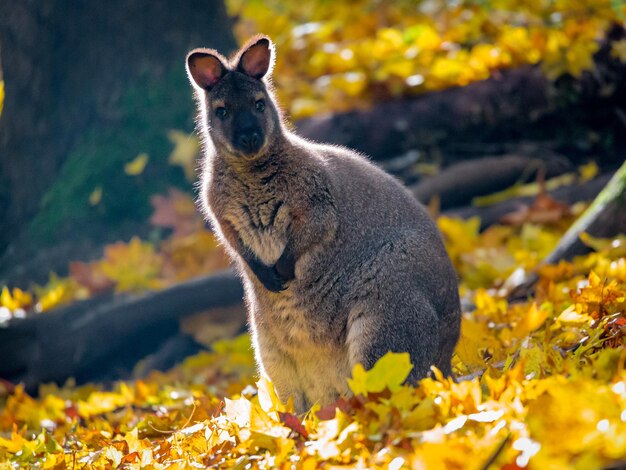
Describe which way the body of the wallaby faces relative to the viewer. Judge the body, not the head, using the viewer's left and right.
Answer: facing the viewer and to the left of the viewer

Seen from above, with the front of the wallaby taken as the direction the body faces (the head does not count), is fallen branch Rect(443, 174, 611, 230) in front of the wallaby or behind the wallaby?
behind

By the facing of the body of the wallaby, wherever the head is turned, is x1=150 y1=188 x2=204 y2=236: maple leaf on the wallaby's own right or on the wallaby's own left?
on the wallaby's own right

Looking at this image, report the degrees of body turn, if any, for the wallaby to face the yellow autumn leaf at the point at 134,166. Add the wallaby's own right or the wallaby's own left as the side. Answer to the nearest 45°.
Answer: approximately 135° to the wallaby's own right

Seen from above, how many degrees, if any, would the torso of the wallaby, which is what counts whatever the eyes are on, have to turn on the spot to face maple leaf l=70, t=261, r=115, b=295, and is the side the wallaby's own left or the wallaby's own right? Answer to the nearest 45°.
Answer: approximately 90° to the wallaby's own right

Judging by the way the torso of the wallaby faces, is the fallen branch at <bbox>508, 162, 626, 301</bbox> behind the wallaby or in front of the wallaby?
behind

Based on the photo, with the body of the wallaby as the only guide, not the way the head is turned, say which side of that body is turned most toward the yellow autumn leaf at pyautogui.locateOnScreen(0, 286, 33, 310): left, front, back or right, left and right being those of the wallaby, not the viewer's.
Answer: right

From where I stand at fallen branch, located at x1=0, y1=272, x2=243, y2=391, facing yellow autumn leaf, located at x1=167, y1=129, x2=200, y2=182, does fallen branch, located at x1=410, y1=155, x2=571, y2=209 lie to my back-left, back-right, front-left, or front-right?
front-right

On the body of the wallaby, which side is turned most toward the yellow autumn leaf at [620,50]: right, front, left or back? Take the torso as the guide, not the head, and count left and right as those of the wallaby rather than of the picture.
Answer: back

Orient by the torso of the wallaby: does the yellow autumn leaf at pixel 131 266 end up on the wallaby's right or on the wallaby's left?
on the wallaby's right
